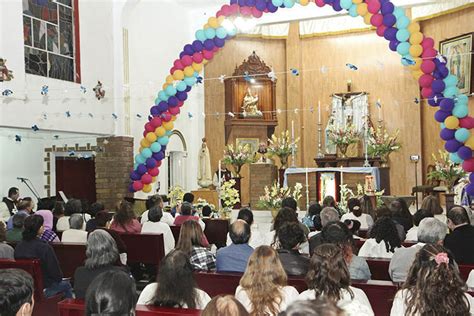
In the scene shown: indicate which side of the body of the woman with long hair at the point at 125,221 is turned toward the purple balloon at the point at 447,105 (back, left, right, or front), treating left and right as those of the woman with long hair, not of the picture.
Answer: right

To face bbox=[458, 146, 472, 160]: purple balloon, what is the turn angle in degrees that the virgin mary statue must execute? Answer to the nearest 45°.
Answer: approximately 45° to its left

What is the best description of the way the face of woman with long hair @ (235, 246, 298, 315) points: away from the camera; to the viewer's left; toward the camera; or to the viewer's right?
away from the camera

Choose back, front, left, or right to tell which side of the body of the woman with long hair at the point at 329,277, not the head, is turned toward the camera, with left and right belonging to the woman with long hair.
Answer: back

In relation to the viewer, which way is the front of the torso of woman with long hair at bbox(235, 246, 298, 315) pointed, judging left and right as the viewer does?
facing away from the viewer

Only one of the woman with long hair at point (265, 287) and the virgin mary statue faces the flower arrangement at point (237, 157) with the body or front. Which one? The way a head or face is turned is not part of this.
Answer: the woman with long hair

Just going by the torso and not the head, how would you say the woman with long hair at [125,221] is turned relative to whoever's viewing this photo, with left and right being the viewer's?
facing away from the viewer

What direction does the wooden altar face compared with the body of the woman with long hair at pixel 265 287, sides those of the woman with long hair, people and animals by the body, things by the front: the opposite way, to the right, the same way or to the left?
the opposite way

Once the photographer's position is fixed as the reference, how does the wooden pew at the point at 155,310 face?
facing away from the viewer

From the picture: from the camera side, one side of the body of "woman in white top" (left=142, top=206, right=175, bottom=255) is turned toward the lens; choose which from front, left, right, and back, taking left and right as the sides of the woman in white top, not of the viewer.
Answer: back

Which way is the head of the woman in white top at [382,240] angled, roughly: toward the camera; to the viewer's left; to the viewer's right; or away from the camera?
away from the camera

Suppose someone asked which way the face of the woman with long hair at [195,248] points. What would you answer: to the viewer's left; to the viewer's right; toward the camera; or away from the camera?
away from the camera
